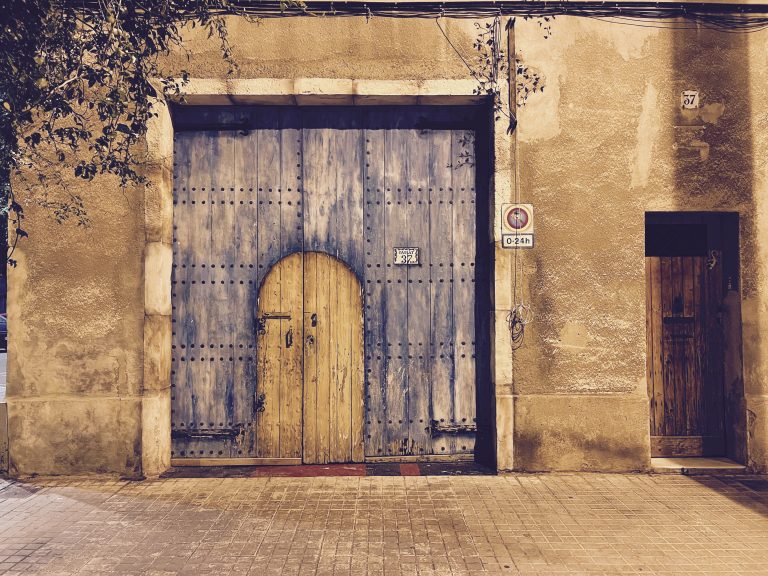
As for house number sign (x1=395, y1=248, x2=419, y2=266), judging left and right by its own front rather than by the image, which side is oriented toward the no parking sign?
left

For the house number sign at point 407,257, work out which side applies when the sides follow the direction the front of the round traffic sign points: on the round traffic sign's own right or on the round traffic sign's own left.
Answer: on the round traffic sign's own right

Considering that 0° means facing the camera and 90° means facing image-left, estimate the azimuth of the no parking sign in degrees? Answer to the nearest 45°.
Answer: approximately 0°

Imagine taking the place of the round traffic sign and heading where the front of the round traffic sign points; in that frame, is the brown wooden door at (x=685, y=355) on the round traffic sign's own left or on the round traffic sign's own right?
on the round traffic sign's own left

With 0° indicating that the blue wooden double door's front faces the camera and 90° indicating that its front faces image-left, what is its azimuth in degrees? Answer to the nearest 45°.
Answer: approximately 0°

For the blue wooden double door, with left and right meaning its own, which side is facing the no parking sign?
left

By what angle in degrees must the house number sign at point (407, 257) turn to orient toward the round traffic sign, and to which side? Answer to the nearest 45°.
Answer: approximately 90° to its left

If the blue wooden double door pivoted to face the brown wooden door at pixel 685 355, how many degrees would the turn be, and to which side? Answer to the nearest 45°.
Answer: approximately 90° to its left
